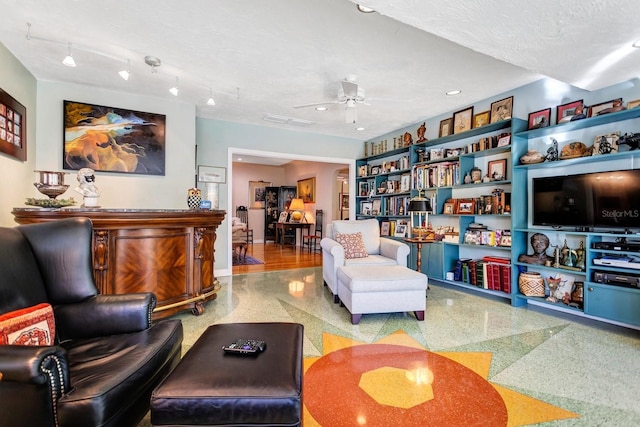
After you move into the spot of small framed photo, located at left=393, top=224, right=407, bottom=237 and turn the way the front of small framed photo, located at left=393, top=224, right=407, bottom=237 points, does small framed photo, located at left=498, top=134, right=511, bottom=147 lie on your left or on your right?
on your left

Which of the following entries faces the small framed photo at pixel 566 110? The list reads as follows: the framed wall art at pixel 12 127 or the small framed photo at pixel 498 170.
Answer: the framed wall art

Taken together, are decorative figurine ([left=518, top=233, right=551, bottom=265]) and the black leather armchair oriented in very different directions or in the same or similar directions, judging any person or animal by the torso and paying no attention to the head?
very different directions

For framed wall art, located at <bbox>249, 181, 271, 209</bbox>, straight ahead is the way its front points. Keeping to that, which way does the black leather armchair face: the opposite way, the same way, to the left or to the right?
to the left

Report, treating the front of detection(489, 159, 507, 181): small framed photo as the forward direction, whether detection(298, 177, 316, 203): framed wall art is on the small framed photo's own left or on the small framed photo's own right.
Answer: on the small framed photo's own right

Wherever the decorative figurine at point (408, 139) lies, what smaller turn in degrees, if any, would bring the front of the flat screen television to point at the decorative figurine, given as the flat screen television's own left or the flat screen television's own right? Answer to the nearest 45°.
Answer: approximately 45° to the flat screen television's own right

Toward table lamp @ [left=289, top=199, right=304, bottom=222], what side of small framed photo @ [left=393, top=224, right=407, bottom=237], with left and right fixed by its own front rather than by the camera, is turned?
right

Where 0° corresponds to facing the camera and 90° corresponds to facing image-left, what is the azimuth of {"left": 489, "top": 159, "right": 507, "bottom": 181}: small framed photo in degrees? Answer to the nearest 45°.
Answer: approximately 45°

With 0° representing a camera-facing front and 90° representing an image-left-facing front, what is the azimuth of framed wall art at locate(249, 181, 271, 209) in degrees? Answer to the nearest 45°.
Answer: approximately 0°
